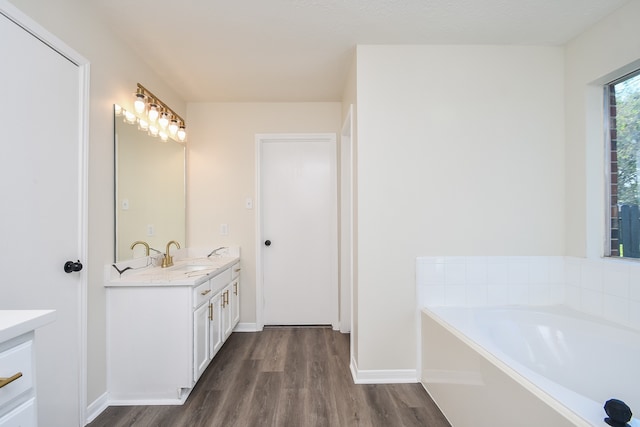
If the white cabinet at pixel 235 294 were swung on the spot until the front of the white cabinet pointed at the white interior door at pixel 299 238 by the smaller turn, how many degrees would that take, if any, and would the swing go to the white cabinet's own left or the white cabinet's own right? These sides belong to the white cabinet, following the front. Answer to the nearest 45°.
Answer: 0° — it already faces it

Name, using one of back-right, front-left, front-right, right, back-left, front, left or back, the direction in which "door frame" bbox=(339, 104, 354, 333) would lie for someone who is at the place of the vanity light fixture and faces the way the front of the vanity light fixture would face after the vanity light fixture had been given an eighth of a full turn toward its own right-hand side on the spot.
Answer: left

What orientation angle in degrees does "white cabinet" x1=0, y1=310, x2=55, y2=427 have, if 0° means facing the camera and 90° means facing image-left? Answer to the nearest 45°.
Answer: approximately 315°

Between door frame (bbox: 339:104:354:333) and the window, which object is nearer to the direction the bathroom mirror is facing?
the window

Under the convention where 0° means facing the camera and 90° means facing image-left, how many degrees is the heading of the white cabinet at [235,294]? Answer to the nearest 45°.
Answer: approximately 270°

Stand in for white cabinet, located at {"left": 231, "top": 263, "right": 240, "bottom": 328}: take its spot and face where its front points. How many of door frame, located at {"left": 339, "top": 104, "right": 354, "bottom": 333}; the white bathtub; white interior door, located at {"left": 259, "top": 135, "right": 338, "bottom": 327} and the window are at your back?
0

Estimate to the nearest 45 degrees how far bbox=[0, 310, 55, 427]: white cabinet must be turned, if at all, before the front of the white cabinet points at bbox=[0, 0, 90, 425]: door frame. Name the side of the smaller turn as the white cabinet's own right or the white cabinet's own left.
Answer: approximately 135° to the white cabinet's own left

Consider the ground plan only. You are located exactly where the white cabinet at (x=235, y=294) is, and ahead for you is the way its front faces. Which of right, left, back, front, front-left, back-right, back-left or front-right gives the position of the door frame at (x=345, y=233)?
front

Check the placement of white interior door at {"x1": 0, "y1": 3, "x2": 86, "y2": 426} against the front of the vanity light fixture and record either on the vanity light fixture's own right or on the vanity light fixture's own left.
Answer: on the vanity light fixture's own right

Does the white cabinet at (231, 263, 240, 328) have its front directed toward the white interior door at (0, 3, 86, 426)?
no

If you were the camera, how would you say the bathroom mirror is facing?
facing the viewer and to the right of the viewer

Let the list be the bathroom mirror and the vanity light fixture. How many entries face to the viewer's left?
0

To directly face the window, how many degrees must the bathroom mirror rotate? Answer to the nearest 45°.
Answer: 0° — it already faces it
